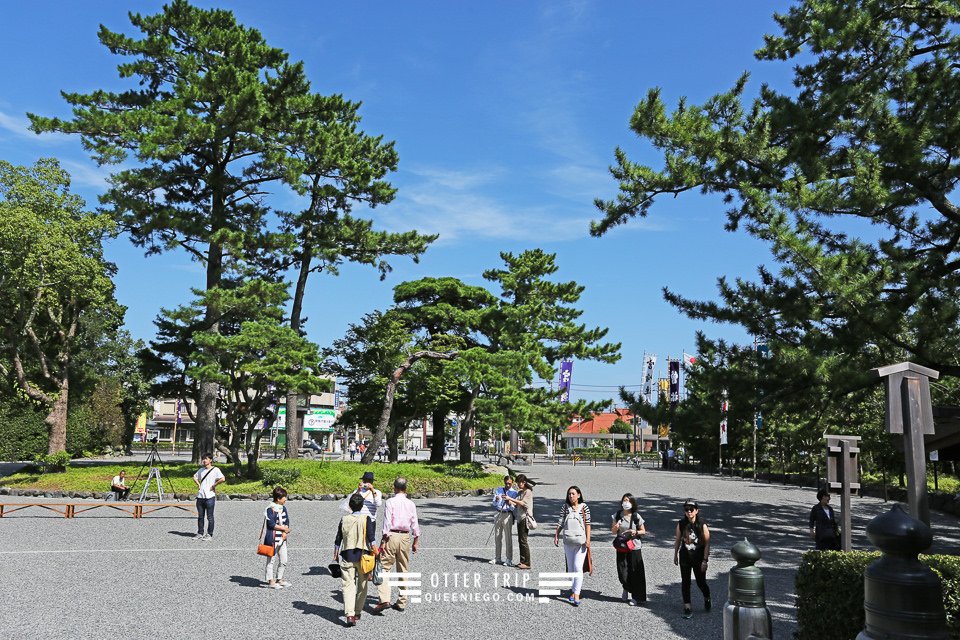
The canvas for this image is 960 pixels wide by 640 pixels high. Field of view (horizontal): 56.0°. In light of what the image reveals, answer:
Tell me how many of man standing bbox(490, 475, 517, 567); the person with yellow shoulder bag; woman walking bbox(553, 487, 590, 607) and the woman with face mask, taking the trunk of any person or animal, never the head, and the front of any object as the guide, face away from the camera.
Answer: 1

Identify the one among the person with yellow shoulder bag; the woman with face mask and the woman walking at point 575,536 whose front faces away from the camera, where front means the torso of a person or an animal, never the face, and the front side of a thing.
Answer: the person with yellow shoulder bag

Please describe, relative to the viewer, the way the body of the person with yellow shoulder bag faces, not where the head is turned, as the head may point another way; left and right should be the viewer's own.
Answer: facing away from the viewer

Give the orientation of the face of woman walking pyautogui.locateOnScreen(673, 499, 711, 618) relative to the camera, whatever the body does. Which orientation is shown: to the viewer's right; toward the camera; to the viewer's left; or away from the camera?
toward the camera

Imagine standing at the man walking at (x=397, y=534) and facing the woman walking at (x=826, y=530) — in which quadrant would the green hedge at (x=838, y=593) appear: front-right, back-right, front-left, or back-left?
front-right

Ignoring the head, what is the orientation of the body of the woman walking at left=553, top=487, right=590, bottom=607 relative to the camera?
toward the camera

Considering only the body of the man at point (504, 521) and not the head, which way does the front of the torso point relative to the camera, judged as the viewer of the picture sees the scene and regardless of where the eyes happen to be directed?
toward the camera

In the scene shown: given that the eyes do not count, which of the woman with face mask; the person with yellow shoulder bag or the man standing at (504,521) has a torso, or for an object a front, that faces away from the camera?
the person with yellow shoulder bag

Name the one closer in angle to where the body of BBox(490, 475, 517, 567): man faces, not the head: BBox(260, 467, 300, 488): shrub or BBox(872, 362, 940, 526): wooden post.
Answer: the wooden post

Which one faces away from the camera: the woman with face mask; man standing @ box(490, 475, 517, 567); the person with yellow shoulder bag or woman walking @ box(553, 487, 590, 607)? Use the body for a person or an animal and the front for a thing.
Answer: the person with yellow shoulder bag

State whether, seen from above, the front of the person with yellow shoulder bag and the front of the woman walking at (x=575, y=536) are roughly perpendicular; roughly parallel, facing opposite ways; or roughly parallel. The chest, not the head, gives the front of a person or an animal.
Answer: roughly parallel, facing opposite ways

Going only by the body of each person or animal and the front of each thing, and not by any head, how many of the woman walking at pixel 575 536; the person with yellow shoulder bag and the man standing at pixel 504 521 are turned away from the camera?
1

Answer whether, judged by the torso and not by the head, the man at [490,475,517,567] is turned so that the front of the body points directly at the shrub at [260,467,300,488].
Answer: no

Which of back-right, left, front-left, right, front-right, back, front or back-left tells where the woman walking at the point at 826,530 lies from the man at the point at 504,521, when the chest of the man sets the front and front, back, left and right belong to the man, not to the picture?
left

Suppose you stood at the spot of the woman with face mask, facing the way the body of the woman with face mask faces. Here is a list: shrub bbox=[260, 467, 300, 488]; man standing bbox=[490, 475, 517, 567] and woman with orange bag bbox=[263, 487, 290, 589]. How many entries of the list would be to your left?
0

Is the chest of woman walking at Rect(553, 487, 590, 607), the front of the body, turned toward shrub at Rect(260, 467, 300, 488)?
no

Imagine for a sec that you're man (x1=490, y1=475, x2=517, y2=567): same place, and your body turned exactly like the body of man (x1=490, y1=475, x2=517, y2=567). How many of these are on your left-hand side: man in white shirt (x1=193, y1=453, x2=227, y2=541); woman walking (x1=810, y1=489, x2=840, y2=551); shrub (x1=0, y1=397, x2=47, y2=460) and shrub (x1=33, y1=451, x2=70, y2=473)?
1
